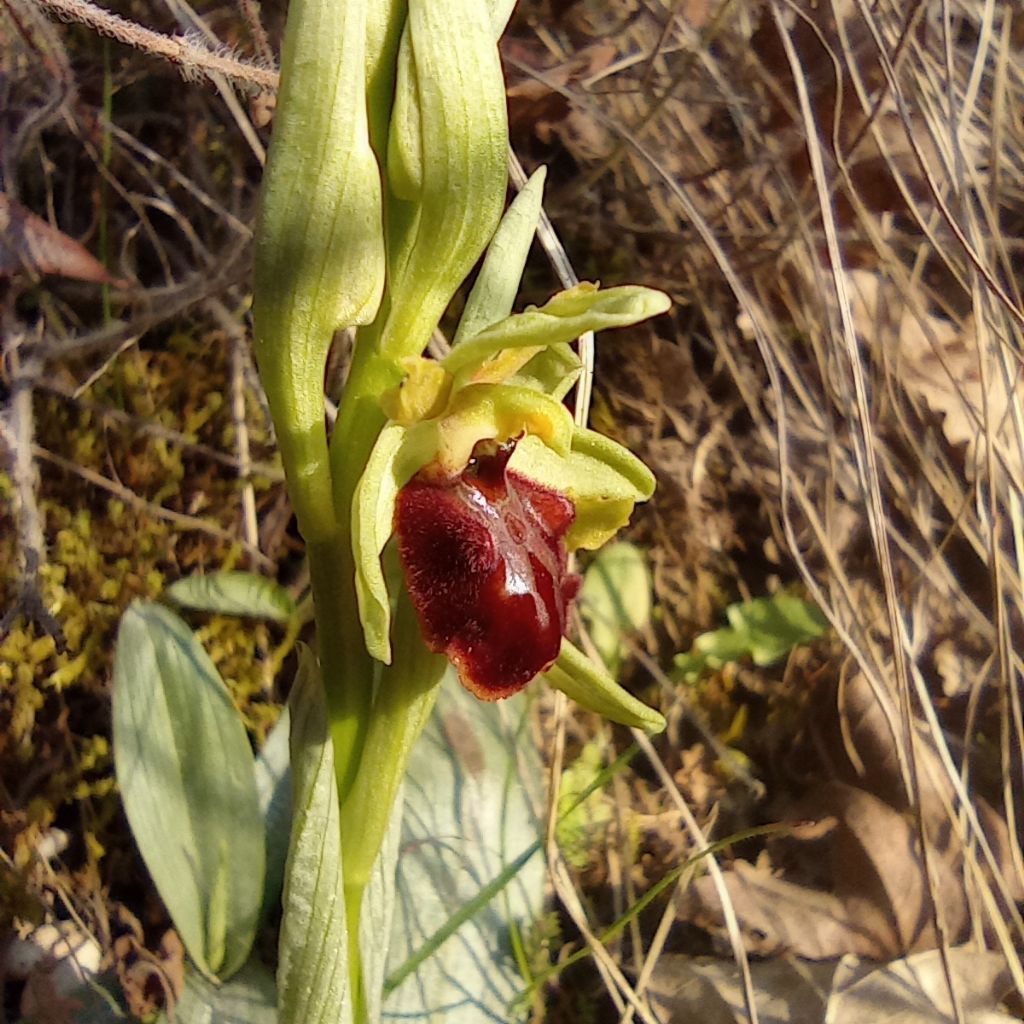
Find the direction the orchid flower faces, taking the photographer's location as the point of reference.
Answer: facing the viewer and to the right of the viewer
